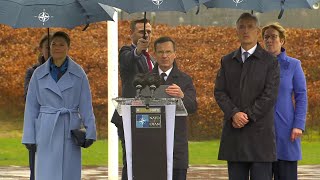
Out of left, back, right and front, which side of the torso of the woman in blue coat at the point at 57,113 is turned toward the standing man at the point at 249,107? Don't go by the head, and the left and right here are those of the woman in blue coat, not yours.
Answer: left

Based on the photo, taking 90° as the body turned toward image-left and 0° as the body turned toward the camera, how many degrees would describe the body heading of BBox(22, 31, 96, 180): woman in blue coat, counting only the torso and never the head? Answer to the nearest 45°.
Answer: approximately 0°

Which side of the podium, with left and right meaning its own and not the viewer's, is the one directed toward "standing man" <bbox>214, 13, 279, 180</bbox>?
left

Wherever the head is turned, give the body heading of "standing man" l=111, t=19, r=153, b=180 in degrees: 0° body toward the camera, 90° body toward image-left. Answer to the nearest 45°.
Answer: approximately 315°

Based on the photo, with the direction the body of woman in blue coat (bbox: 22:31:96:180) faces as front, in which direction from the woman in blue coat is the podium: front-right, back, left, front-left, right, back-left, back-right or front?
front-left

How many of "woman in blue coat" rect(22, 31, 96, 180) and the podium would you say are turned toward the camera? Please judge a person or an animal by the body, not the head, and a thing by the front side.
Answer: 2
